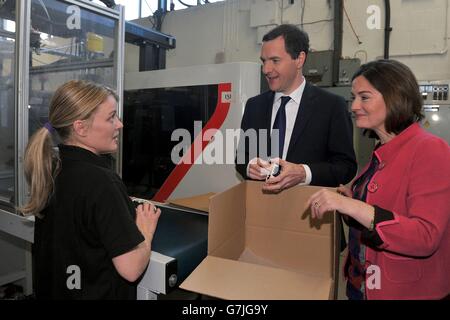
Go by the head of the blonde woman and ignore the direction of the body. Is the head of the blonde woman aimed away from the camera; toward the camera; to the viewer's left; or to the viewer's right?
to the viewer's right

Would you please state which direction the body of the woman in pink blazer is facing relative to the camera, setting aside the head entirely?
to the viewer's left

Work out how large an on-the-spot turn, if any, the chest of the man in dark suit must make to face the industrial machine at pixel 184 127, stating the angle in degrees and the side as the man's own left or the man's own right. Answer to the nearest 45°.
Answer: approximately 90° to the man's own right

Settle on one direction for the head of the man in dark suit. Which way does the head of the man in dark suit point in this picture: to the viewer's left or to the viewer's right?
to the viewer's left

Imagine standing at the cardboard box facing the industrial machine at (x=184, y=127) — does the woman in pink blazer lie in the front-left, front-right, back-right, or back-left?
back-right

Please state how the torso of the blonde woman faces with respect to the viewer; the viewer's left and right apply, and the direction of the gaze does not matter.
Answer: facing away from the viewer and to the right of the viewer

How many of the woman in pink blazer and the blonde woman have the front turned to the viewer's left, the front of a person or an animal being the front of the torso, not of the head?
1
